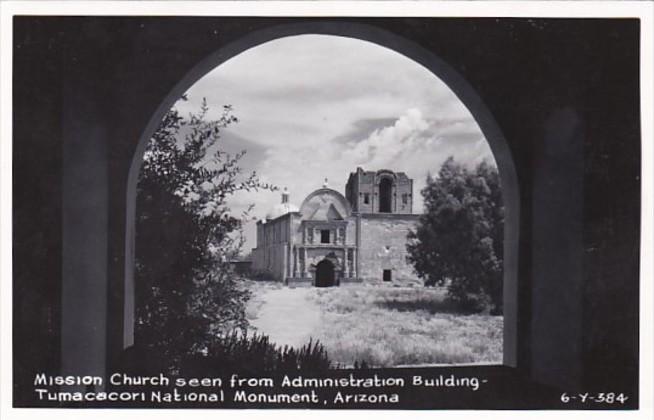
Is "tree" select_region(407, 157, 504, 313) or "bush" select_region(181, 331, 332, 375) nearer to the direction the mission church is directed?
the bush

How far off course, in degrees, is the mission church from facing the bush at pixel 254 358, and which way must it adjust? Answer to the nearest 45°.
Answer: approximately 45° to its right

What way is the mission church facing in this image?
toward the camera

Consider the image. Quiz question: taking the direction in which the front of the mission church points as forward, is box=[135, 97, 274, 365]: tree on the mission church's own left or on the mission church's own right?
on the mission church's own right

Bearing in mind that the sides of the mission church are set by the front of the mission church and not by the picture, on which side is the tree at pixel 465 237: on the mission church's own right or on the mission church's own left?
on the mission church's own left
